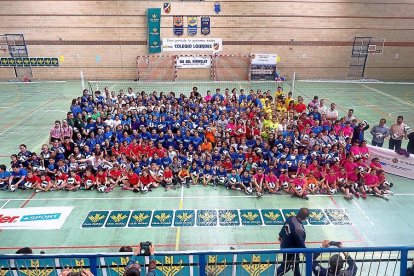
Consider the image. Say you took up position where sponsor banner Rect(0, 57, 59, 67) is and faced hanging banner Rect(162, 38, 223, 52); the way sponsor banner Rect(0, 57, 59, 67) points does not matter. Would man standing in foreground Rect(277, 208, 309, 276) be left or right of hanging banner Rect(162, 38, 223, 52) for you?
right

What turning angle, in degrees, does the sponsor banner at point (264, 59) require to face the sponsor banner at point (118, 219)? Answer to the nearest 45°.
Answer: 0° — it already faces it

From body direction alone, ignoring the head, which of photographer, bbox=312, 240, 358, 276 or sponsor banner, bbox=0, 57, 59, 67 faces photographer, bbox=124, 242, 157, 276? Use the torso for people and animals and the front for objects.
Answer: the sponsor banner

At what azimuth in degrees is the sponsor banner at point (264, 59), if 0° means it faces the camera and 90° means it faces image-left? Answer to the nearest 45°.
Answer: approximately 0°

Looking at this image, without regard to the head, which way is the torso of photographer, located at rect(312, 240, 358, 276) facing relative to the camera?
away from the camera

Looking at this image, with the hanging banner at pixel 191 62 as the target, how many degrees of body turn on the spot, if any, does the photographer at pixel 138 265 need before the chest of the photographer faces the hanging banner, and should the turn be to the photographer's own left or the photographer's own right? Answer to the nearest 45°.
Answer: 0° — they already face it

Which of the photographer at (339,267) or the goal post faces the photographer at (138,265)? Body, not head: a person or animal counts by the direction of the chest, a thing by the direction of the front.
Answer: the goal post

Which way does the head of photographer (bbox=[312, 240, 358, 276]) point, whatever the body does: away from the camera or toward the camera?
away from the camera

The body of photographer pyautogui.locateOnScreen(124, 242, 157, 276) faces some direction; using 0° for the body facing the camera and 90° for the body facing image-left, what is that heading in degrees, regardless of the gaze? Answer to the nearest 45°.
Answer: approximately 180°

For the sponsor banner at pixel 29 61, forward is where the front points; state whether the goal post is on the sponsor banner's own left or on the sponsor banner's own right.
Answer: on the sponsor banner's own left

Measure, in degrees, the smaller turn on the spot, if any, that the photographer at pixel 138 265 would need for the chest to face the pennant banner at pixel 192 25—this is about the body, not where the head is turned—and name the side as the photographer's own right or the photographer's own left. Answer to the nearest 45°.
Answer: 0° — they already face it

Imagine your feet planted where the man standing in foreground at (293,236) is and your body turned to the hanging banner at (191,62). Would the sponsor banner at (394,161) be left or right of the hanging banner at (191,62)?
right
